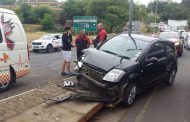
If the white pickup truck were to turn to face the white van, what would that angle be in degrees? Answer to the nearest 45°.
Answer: approximately 45° to its left

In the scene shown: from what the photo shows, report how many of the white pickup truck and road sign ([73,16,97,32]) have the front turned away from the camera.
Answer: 0

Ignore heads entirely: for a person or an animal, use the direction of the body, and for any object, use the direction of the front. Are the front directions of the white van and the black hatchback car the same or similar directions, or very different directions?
same or similar directions

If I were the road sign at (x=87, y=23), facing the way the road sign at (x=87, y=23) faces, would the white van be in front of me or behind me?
in front

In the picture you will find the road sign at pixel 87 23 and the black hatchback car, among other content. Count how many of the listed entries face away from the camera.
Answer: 0

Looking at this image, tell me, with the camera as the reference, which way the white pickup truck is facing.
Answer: facing the viewer and to the left of the viewer

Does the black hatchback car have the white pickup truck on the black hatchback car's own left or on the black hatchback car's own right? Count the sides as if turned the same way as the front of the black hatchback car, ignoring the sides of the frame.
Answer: on the black hatchback car's own right

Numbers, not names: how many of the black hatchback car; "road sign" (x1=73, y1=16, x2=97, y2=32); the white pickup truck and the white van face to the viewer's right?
0

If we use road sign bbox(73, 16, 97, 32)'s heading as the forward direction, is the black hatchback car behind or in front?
in front

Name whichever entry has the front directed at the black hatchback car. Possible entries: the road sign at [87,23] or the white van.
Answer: the road sign

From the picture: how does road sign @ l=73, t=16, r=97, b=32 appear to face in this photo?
toward the camera

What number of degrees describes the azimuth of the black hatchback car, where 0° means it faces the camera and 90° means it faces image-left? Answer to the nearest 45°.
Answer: approximately 45°
